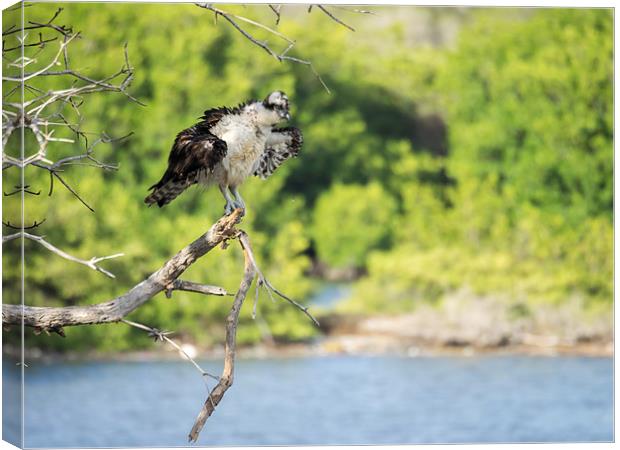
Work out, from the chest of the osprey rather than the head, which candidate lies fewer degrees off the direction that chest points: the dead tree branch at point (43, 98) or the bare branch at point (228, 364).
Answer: the bare branch

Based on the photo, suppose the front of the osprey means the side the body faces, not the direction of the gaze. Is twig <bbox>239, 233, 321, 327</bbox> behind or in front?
in front

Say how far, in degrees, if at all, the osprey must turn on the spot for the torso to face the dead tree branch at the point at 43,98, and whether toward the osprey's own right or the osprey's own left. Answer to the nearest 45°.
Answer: approximately 90° to the osprey's own right

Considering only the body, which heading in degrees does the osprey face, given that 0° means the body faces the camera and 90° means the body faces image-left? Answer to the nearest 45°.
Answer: approximately 315°
